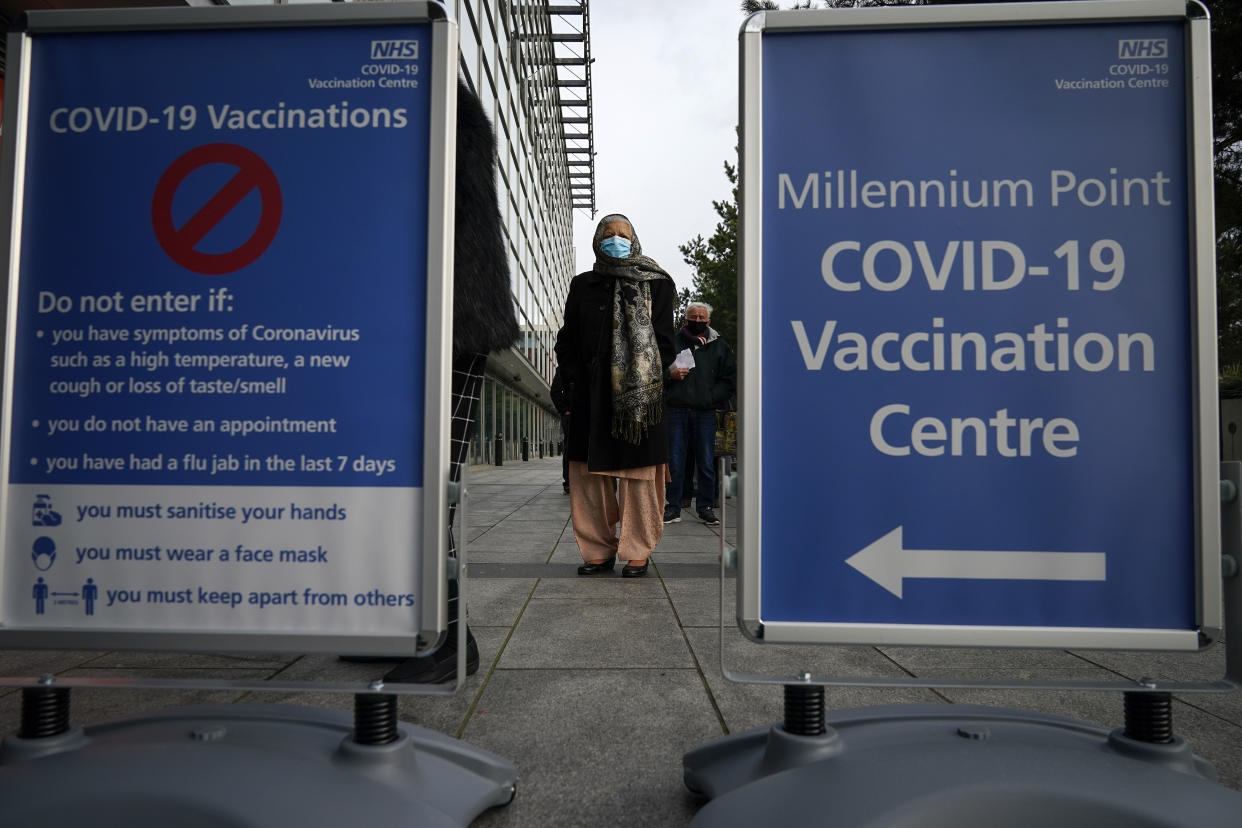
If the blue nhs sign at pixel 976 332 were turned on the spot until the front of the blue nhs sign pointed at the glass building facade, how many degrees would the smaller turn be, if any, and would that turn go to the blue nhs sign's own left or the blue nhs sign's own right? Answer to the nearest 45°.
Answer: approximately 135° to the blue nhs sign's own right

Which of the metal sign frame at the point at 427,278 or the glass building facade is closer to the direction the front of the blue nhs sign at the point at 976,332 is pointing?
the metal sign frame

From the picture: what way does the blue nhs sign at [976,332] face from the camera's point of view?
toward the camera

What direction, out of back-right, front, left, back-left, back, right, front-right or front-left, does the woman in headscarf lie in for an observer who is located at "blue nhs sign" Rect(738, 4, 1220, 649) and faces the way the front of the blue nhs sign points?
back-right

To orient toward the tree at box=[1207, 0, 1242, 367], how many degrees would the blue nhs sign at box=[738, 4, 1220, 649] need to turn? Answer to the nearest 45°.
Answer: approximately 180°

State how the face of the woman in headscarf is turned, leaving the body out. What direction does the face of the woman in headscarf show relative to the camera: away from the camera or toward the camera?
toward the camera

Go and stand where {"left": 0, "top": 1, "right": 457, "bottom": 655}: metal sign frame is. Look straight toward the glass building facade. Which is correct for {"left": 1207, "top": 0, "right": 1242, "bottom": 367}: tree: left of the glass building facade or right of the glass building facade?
right

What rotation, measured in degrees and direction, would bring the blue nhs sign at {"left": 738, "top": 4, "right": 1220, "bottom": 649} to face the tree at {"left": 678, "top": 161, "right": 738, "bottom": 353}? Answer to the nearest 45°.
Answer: approximately 180°

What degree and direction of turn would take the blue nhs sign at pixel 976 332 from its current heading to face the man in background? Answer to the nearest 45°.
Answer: approximately 135° to its right

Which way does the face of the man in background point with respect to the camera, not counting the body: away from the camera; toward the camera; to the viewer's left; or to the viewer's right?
toward the camera
